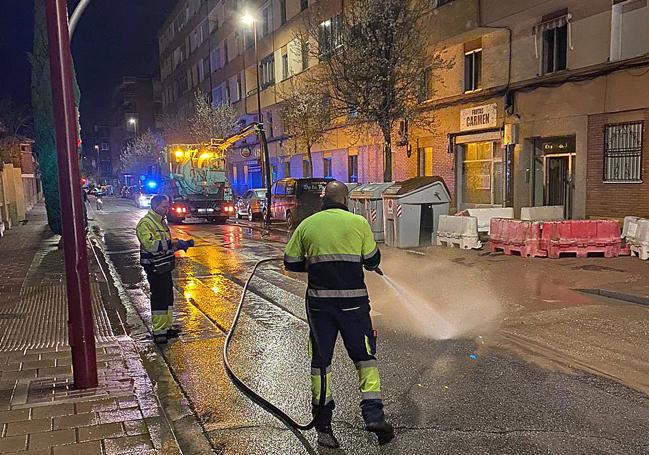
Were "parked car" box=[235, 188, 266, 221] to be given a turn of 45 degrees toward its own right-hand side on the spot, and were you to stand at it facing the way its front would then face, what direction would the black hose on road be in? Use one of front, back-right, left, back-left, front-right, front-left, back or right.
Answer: back

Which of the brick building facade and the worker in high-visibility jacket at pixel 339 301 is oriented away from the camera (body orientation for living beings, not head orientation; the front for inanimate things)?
the worker in high-visibility jacket

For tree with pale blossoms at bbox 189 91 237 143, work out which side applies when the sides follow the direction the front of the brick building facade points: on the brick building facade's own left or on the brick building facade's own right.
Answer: on the brick building facade's own right

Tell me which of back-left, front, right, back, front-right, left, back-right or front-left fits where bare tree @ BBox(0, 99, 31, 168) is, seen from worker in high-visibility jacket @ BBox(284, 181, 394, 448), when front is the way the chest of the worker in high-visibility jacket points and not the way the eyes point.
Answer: front-left

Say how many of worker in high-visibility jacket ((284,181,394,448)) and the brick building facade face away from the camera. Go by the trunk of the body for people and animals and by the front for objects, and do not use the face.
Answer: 1

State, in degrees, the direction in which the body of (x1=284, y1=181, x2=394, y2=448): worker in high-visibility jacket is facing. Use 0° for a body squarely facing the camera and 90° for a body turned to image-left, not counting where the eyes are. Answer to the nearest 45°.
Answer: approximately 180°

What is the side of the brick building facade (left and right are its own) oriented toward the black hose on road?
front

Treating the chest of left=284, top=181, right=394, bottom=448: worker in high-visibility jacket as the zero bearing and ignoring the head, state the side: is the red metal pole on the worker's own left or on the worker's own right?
on the worker's own left

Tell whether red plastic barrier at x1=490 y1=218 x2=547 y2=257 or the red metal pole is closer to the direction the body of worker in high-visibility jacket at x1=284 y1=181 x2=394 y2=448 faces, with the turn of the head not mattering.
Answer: the red plastic barrier

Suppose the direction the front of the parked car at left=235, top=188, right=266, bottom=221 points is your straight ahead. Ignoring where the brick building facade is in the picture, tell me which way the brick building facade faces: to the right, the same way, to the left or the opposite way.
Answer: to the left

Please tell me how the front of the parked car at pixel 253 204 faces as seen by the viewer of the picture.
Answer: facing away from the viewer and to the left of the viewer

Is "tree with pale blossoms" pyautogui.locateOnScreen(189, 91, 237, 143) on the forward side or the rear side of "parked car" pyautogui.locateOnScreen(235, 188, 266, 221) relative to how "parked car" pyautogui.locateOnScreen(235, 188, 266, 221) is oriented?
on the forward side

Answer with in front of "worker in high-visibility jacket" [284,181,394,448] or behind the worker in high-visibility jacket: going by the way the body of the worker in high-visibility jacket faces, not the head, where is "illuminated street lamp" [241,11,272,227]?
in front

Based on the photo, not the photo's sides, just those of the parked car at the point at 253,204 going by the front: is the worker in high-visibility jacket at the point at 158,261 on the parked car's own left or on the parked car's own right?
on the parked car's own left
